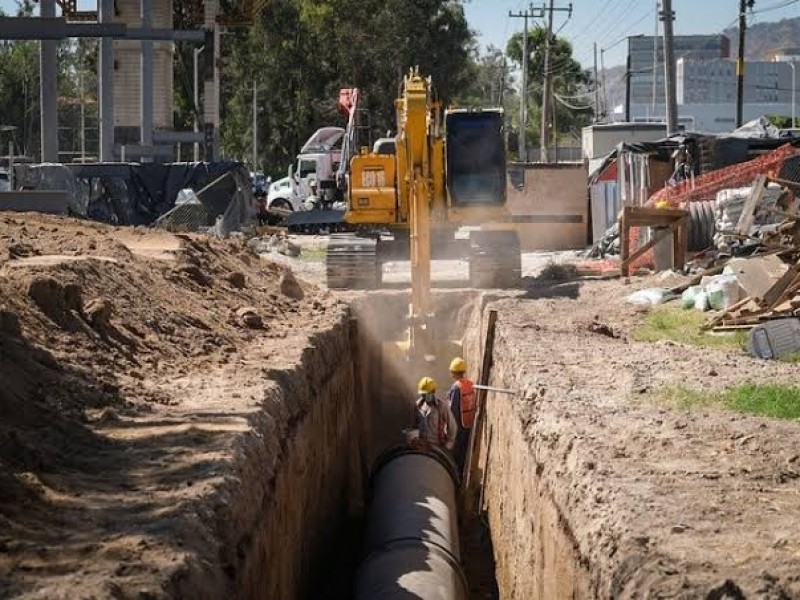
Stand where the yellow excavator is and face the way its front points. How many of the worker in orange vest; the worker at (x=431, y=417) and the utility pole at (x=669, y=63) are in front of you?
2

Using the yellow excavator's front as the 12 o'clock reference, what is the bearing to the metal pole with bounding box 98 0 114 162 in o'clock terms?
The metal pole is roughly at 5 o'clock from the yellow excavator.

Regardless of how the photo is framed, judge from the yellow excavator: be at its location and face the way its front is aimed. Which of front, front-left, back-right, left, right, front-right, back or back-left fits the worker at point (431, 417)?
front

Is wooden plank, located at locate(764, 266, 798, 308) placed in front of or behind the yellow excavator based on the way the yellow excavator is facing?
in front

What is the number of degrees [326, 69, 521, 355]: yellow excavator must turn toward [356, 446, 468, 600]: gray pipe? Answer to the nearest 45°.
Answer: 0° — it already faces it

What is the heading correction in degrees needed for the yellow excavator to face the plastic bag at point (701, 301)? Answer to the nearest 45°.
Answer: approximately 45° to its left

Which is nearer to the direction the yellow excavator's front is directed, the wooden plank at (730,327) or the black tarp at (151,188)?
the wooden plank

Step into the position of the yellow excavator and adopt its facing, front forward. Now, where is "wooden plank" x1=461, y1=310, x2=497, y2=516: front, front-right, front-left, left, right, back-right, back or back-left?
front

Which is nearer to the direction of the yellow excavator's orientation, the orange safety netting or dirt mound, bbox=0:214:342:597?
the dirt mound

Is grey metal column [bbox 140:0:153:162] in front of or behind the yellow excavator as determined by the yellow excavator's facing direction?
behind

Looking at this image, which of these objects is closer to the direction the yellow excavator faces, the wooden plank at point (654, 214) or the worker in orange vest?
the worker in orange vest

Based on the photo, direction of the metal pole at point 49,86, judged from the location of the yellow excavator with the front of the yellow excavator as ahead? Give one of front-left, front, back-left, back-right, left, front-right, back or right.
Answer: back-right

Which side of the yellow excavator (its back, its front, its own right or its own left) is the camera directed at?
front

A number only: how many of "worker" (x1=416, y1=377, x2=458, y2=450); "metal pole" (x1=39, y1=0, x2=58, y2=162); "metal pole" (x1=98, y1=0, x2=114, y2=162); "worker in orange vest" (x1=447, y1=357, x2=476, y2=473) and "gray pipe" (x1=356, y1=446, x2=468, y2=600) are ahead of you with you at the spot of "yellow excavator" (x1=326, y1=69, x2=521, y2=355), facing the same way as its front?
3

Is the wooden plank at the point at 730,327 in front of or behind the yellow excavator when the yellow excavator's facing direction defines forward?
in front

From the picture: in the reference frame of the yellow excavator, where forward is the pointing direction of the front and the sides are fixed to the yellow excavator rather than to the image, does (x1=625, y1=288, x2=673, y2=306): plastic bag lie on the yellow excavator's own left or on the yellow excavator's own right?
on the yellow excavator's own left

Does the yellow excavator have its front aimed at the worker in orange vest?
yes

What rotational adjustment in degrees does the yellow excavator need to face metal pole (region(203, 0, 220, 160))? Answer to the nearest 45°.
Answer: approximately 180°

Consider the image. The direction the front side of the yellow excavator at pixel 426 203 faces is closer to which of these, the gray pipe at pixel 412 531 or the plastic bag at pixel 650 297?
the gray pipe

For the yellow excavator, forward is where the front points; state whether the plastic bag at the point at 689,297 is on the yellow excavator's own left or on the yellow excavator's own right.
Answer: on the yellow excavator's own left
